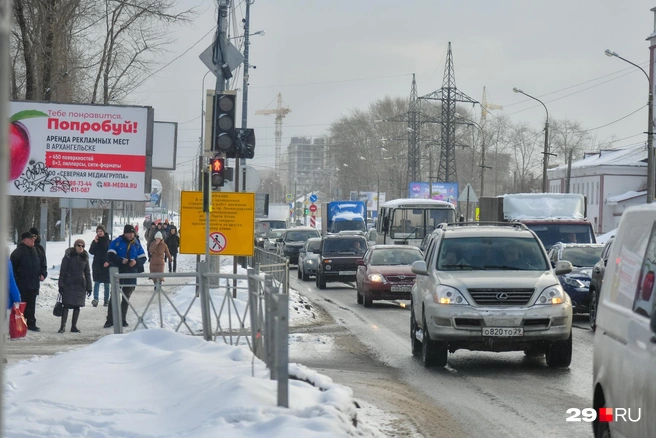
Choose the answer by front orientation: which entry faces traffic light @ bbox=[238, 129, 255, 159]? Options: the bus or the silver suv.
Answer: the bus

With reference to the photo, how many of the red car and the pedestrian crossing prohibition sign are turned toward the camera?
2

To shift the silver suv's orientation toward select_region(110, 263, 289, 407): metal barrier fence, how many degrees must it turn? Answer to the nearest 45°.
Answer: approximately 90° to its right

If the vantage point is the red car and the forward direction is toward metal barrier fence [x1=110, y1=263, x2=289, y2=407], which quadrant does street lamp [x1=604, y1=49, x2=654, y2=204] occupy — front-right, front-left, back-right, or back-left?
back-left

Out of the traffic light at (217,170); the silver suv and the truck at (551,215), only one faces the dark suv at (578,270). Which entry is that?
the truck

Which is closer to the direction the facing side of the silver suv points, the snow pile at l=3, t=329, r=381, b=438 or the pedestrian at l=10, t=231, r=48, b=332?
the snow pile

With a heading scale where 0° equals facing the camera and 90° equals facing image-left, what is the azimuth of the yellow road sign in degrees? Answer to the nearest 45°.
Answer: approximately 0°
